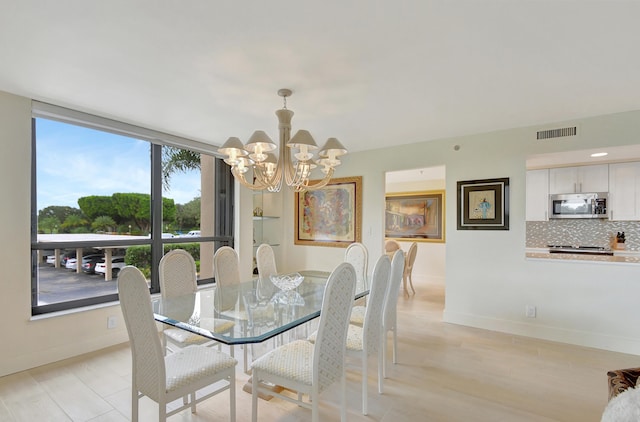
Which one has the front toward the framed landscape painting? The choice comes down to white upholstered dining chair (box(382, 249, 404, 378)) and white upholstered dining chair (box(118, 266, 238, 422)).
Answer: white upholstered dining chair (box(118, 266, 238, 422))

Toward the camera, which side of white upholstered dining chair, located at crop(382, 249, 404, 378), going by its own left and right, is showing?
left

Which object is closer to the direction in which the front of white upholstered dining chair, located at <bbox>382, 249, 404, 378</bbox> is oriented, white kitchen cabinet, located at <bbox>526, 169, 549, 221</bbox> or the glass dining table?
the glass dining table

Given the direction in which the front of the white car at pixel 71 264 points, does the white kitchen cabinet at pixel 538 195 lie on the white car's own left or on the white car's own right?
on the white car's own left

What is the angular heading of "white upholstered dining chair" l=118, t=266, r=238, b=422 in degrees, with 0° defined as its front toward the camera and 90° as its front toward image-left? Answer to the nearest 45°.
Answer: approximately 225°

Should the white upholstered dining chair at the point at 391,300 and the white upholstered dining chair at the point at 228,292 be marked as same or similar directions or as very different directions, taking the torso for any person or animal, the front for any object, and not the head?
very different directions

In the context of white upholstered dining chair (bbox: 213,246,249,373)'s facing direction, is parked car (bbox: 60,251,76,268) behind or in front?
behind
